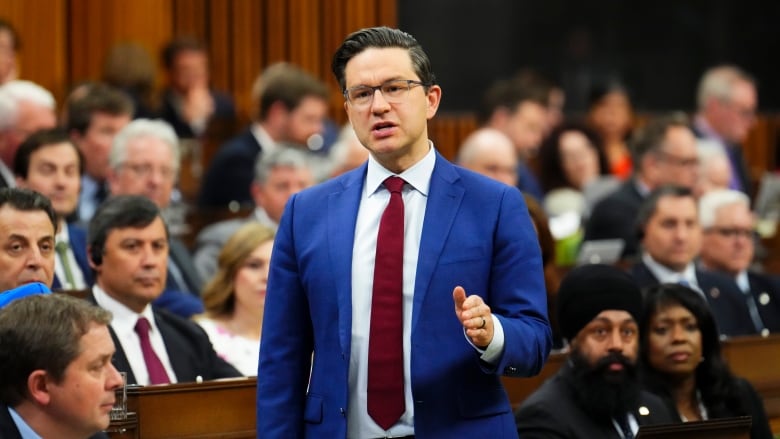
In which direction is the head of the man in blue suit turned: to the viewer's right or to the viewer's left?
to the viewer's left

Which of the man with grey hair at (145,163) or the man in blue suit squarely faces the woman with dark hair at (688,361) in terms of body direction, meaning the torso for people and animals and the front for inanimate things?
the man with grey hair

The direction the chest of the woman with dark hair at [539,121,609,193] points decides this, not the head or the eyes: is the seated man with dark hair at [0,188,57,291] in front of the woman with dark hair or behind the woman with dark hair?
in front

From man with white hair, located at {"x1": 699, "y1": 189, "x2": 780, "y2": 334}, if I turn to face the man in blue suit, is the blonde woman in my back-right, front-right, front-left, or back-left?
front-right

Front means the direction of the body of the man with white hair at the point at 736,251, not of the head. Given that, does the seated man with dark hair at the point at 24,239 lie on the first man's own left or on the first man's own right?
on the first man's own right

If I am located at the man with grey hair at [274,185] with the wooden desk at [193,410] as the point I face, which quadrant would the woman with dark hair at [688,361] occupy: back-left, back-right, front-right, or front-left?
front-left

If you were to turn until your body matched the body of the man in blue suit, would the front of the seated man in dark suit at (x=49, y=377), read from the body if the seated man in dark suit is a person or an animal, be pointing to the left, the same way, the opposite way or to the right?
to the left

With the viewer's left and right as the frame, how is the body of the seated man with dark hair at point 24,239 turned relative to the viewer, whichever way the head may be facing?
facing the viewer and to the right of the viewer

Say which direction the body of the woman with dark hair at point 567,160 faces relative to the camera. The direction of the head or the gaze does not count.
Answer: toward the camera

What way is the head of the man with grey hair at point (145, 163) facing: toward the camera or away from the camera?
toward the camera

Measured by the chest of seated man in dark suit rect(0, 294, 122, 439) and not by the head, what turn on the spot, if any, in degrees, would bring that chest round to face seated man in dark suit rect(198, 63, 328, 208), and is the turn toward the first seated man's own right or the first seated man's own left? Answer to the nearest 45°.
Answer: approximately 90° to the first seated man's own left

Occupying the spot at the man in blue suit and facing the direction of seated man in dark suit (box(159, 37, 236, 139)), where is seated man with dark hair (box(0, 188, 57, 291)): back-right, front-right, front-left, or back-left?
front-left

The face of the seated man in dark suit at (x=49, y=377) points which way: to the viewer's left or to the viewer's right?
to the viewer's right

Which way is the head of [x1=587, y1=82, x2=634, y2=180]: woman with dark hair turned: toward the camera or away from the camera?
toward the camera

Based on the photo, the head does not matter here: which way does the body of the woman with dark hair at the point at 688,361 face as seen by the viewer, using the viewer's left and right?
facing the viewer and to the left of the viewer
